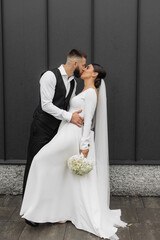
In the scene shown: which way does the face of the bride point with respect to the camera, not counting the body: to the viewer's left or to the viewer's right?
to the viewer's left

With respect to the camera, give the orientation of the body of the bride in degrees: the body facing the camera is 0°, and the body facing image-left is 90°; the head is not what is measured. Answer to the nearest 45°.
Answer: approximately 90°

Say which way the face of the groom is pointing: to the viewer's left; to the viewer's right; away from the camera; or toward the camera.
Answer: to the viewer's right
